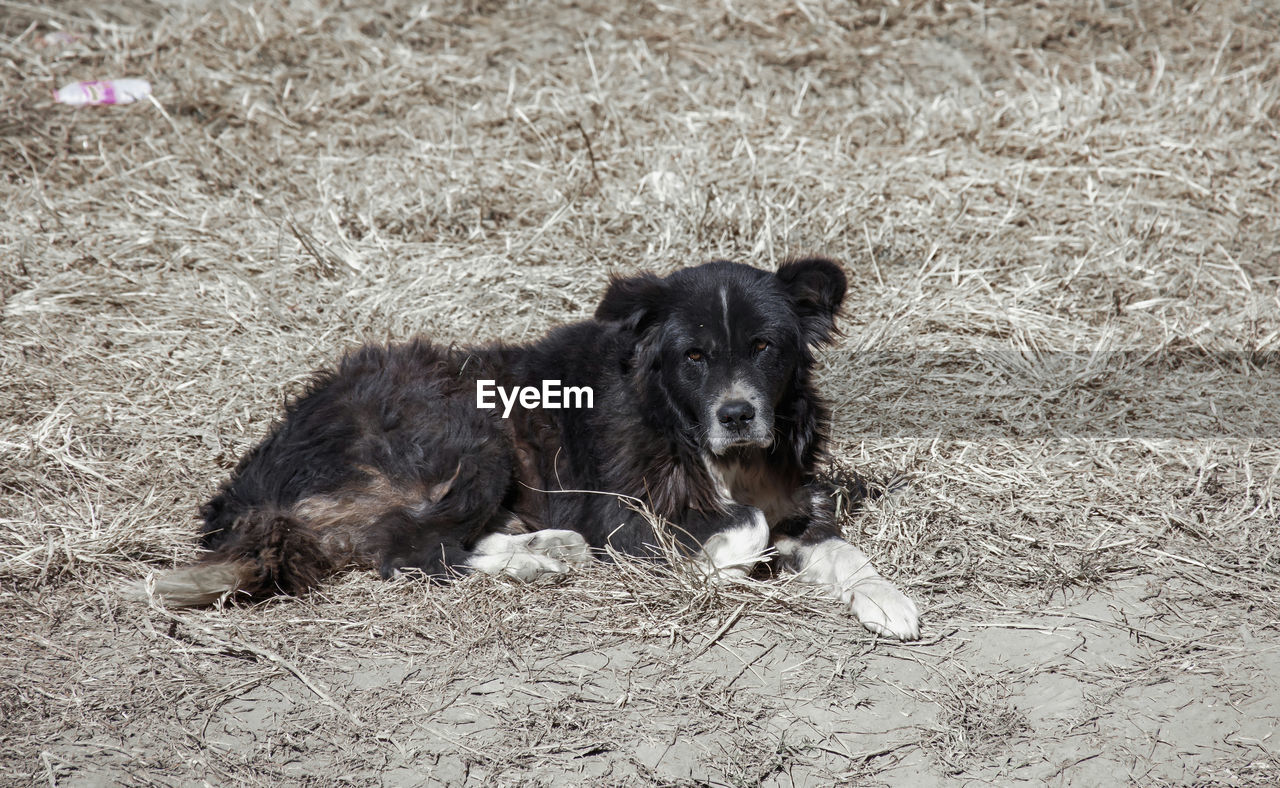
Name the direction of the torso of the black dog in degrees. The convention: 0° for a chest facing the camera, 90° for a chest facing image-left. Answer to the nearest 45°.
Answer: approximately 315°

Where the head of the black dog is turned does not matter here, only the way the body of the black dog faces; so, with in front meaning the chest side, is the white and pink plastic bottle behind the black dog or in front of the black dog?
behind
